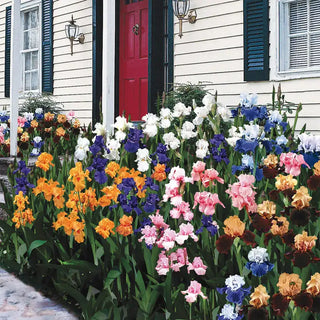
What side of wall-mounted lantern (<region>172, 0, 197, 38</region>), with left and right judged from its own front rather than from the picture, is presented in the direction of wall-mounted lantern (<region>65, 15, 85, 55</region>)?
right

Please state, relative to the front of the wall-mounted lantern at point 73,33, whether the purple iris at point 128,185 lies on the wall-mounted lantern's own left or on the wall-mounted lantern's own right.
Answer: on the wall-mounted lantern's own left

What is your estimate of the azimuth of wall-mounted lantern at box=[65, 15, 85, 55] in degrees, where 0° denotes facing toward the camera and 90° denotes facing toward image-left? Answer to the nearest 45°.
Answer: approximately 45°

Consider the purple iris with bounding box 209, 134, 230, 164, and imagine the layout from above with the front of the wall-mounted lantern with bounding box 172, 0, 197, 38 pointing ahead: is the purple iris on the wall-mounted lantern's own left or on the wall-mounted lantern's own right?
on the wall-mounted lantern's own left

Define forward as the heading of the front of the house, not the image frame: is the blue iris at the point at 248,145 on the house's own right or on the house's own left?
on the house's own left

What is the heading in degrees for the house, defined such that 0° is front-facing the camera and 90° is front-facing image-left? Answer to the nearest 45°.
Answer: approximately 45°

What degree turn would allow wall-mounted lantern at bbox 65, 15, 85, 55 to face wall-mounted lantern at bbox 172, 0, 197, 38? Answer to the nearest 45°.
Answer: approximately 90° to its left
